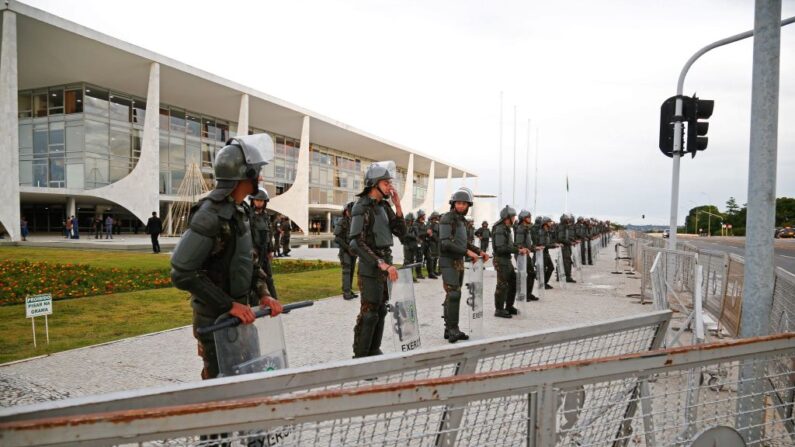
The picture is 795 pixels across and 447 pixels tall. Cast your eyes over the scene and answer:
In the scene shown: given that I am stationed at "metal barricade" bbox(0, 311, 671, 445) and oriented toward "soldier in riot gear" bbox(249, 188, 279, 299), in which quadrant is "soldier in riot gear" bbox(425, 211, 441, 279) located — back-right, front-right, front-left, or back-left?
front-right

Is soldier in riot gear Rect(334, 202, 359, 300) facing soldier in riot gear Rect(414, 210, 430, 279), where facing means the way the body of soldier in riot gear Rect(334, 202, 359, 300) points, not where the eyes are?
no

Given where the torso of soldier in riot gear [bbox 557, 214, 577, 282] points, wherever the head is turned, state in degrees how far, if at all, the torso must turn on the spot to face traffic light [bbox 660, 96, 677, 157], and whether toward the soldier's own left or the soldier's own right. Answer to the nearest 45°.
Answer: approximately 45° to the soldier's own right

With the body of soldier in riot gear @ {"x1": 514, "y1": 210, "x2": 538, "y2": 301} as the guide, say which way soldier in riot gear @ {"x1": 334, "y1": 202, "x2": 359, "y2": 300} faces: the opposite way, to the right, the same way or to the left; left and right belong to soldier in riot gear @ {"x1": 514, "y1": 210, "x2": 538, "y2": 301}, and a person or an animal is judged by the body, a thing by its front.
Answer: the same way

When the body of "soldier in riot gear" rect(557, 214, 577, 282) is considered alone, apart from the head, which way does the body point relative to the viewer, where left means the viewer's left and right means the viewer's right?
facing the viewer and to the right of the viewer

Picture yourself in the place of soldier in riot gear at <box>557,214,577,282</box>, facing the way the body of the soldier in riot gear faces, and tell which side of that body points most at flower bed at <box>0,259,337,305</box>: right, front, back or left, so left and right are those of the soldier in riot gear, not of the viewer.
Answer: right

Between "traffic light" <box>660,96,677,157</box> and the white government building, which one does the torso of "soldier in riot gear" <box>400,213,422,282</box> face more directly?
the traffic light

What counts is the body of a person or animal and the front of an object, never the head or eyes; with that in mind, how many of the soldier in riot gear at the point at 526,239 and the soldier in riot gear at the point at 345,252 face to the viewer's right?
2

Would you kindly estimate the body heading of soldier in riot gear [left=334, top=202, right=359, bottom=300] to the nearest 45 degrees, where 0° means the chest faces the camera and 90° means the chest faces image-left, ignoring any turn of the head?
approximately 270°

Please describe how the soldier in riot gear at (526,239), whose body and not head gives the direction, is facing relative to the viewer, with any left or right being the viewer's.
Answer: facing to the right of the viewer

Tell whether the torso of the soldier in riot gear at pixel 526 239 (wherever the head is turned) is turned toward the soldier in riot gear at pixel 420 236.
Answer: no

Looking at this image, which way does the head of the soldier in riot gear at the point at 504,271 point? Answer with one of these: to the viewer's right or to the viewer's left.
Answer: to the viewer's right

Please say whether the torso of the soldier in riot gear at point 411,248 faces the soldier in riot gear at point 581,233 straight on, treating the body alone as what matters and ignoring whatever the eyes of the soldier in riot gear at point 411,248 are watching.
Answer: no

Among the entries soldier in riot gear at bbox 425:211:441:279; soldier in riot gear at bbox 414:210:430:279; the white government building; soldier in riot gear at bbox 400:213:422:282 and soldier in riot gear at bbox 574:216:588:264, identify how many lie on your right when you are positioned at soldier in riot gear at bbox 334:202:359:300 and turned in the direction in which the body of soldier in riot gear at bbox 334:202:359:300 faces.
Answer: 0
